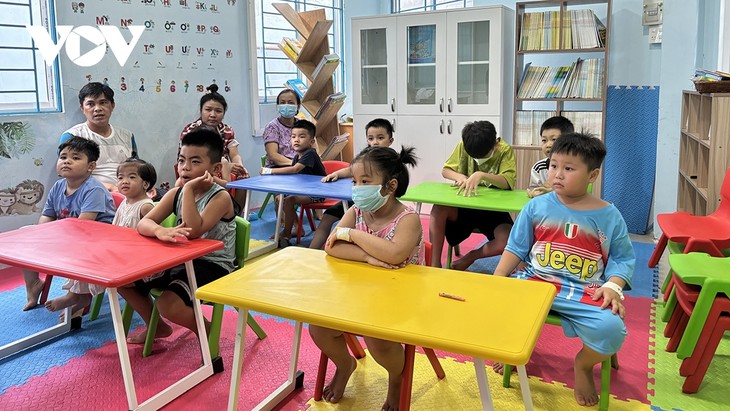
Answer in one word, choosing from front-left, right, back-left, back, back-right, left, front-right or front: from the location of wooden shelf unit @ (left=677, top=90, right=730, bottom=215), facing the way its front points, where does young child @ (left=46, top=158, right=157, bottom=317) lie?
front

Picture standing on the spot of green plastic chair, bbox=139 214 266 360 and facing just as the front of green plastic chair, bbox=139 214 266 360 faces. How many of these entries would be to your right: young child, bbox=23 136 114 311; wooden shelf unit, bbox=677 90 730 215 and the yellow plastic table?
1

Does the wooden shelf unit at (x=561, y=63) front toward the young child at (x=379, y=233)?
yes

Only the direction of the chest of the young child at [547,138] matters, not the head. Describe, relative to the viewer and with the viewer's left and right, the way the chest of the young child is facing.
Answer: facing the viewer and to the left of the viewer

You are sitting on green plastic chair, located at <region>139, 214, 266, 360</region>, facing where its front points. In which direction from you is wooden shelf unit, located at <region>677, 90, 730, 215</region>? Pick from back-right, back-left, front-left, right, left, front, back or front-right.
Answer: back-left

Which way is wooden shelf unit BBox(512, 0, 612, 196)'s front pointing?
toward the camera

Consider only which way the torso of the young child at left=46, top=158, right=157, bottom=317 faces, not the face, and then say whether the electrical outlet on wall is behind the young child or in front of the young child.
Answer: behind

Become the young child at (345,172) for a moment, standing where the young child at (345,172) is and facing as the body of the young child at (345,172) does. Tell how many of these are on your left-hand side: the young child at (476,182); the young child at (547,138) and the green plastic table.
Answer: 3

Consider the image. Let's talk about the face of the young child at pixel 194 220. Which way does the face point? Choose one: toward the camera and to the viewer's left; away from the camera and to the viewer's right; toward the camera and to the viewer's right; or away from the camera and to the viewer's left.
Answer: toward the camera and to the viewer's left

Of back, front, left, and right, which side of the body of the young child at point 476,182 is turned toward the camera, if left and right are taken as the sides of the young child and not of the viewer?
front

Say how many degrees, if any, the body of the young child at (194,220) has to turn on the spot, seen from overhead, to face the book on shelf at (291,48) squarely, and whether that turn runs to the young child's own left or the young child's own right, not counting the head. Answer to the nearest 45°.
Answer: approximately 135° to the young child's own right

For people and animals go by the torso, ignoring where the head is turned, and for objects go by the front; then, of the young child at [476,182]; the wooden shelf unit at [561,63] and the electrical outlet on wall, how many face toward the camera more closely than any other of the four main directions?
3

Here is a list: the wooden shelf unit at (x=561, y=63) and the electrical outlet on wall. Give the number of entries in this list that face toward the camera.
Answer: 2

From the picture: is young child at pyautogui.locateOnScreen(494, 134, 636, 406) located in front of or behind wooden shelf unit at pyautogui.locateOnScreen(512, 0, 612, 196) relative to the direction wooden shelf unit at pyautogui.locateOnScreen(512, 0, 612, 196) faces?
in front
